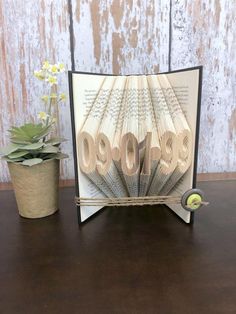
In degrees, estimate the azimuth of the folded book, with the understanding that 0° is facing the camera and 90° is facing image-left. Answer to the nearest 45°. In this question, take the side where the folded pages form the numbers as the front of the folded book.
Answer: approximately 0°
